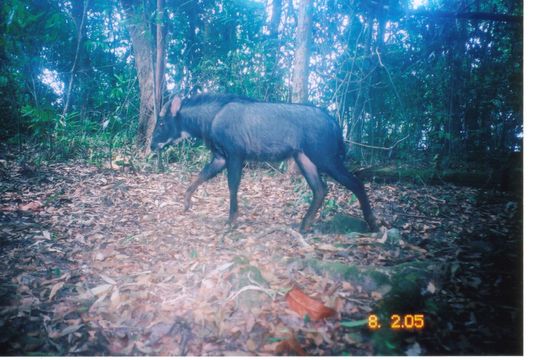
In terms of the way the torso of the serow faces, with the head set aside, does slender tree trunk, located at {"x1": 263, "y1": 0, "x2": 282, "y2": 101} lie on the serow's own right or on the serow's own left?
on the serow's own right

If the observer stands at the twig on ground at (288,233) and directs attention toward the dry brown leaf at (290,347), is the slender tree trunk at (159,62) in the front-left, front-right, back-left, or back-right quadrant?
back-right

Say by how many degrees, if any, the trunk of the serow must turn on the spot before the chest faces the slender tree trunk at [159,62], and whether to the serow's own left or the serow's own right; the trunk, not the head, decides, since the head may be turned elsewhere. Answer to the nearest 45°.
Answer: approximately 45° to the serow's own right

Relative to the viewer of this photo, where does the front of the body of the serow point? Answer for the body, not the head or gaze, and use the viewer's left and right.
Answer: facing to the left of the viewer

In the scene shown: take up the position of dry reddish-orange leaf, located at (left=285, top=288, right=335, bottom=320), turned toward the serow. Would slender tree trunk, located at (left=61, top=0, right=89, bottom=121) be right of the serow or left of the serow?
left

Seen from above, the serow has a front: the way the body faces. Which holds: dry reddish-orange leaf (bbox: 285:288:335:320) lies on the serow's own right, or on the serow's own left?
on the serow's own left

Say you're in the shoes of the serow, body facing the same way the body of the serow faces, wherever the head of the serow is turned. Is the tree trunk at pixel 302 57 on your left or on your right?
on your right

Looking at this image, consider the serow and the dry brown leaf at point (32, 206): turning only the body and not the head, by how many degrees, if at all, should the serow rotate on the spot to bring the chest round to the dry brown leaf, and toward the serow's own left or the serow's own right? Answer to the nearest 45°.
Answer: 0° — it already faces it

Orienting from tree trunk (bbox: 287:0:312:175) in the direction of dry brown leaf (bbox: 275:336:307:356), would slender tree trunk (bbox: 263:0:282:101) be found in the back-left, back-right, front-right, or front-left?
back-right
